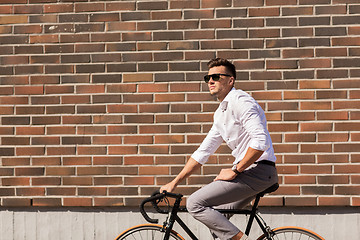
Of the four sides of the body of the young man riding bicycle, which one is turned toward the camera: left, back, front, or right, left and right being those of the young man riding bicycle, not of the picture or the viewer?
left

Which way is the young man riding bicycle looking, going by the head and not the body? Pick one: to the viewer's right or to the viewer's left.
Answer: to the viewer's left

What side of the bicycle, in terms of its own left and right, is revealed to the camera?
left
